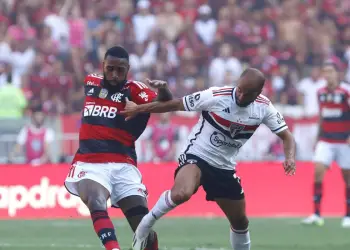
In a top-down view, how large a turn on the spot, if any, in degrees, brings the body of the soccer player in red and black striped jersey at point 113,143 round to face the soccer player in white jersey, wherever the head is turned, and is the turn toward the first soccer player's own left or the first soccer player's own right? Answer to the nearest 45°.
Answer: approximately 90° to the first soccer player's own left

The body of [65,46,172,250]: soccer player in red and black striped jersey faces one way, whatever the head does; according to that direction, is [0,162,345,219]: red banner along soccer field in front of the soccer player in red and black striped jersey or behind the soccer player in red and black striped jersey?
behind

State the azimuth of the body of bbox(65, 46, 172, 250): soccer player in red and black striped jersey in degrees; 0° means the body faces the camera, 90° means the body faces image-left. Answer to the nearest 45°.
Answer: approximately 0°

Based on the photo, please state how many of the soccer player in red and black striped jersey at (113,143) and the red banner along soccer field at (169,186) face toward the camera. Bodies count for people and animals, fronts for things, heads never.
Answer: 2

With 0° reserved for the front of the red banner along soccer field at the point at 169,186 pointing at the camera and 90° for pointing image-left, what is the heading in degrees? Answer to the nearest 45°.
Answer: approximately 0°

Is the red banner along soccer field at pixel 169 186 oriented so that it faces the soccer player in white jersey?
yes
